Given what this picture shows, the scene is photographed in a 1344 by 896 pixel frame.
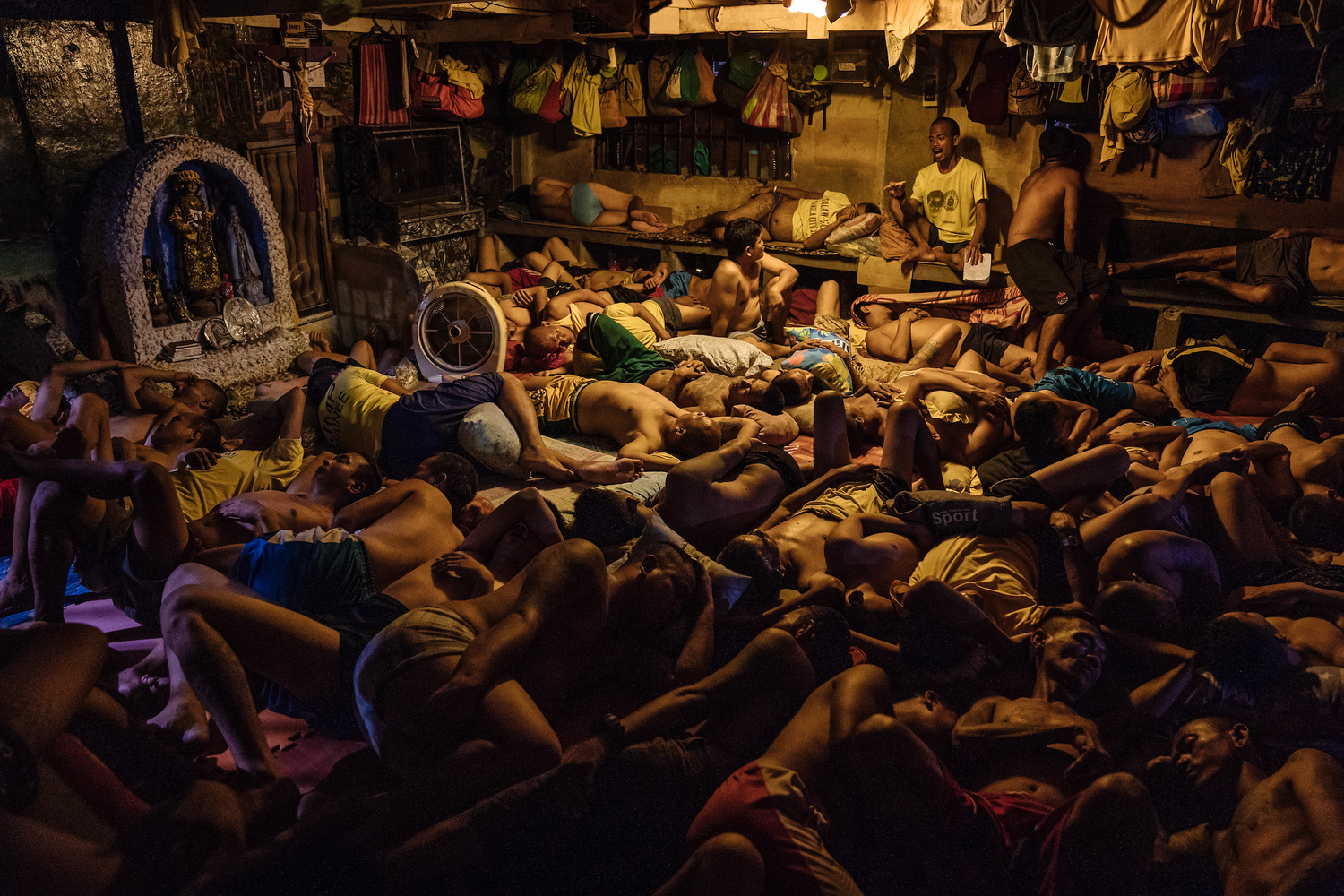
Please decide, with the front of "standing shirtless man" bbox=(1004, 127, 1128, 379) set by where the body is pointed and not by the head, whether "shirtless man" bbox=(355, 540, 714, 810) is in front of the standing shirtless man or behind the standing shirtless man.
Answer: behind

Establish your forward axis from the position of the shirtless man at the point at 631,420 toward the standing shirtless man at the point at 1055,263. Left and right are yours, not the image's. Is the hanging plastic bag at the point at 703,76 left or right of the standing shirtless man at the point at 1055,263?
left

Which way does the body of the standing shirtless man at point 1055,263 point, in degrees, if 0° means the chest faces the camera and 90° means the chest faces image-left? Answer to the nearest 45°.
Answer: approximately 225°

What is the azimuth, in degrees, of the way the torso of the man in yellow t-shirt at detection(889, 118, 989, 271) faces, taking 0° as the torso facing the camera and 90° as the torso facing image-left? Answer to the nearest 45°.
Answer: approximately 45°

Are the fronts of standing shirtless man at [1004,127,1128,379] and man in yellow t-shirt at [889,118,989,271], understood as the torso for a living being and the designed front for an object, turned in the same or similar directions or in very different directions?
very different directions

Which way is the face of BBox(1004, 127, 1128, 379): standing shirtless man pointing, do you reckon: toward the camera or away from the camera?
away from the camera

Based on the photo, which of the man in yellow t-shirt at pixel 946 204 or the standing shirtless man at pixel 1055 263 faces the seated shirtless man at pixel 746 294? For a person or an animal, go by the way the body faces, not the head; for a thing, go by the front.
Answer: the man in yellow t-shirt

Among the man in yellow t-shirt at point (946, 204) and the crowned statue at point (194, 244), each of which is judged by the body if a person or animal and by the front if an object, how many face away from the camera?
0

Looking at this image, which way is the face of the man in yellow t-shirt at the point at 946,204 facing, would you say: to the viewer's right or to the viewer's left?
to the viewer's left

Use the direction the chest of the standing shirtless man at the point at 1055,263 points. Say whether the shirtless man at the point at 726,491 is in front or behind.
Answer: behind

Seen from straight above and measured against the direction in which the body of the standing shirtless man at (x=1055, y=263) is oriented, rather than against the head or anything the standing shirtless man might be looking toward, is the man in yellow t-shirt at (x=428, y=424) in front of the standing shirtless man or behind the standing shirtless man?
behind
